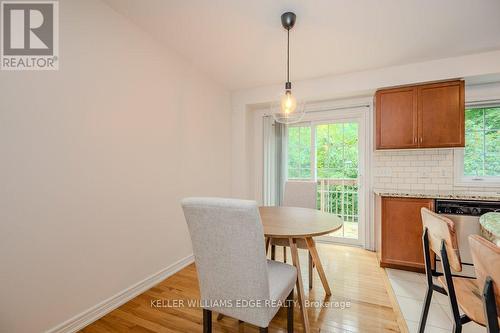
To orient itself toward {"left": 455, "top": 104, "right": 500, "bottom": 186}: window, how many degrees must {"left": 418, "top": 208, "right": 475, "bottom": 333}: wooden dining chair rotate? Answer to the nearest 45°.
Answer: approximately 45° to its left

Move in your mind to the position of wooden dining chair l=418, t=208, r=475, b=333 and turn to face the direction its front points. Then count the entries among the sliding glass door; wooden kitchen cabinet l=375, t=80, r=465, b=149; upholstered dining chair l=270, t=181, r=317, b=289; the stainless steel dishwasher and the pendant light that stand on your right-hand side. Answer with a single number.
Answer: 0

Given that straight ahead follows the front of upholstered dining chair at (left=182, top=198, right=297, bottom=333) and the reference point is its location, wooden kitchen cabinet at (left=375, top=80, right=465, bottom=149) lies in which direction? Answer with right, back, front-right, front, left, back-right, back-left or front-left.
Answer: front

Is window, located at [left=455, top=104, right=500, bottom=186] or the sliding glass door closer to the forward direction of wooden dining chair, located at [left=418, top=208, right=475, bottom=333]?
the window

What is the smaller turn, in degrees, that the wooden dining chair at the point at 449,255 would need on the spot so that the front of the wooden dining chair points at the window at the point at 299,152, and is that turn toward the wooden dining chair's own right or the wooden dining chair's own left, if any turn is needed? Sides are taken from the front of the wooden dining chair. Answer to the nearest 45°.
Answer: approximately 90° to the wooden dining chair's own left

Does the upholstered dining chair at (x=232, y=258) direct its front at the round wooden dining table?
yes

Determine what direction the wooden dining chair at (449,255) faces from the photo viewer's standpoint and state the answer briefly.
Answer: facing away from the viewer and to the right of the viewer

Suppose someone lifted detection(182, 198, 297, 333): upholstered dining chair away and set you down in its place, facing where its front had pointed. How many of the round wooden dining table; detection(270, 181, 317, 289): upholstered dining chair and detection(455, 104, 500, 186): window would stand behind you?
0

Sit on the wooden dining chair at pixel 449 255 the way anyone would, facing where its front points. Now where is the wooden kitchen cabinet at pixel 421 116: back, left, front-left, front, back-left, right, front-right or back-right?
front-left

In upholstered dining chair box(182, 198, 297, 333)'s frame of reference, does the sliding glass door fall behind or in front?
in front

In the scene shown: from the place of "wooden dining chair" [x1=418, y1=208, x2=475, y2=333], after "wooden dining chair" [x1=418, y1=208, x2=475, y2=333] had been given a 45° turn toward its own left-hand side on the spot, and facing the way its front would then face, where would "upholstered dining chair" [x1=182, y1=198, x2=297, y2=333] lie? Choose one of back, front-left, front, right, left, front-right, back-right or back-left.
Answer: back-left

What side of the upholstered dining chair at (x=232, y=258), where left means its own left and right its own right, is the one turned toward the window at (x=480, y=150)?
front

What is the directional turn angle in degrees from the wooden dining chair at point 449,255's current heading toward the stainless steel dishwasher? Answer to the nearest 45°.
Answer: approximately 45° to its left

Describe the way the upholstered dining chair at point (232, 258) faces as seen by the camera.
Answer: facing away from the viewer and to the right of the viewer

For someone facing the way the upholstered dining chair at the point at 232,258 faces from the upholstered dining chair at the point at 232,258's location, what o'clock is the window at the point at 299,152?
The window is roughly at 11 o'clock from the upholstered dining chair.
